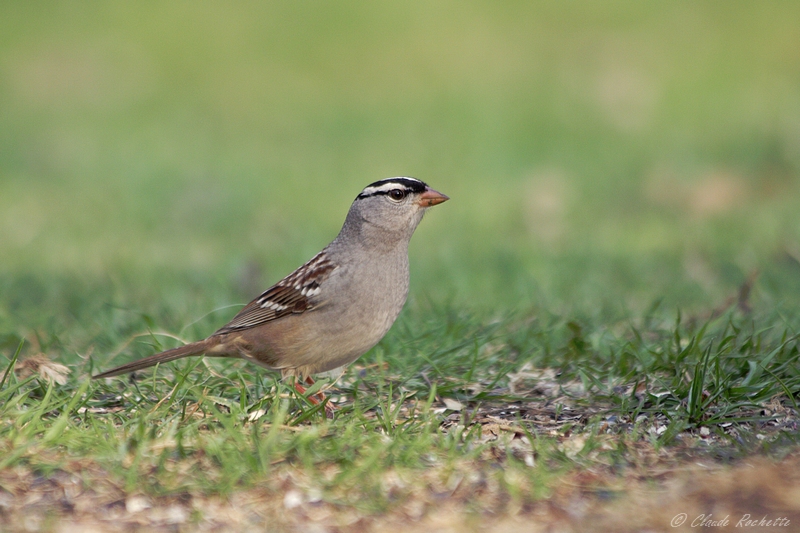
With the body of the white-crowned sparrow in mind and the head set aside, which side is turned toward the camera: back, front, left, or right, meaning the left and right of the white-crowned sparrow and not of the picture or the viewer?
right
